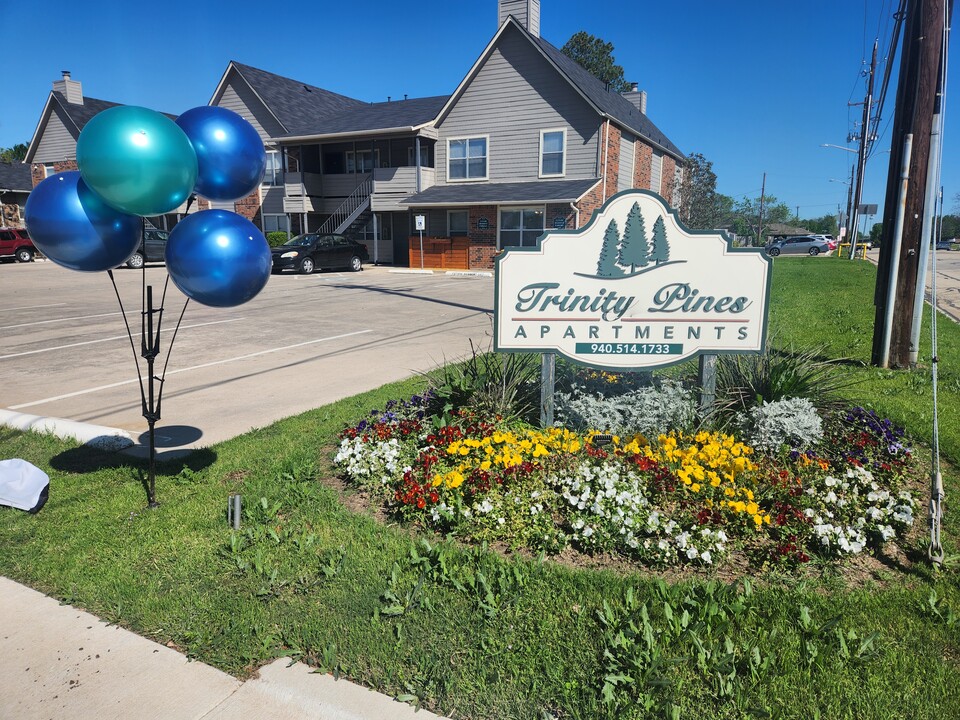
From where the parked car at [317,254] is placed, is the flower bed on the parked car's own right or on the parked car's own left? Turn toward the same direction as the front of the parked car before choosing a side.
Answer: on the parked car's own left

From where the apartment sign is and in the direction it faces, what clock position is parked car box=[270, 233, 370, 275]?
The parked car is roughly at 5 o'clock from the apartment sign.

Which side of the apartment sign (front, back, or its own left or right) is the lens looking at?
front

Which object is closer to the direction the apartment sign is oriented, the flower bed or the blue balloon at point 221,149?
the flower bed

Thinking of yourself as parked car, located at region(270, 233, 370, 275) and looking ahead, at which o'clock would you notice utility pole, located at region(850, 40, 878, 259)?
The utility pole is roughly at 7 o'clock from the parked car.

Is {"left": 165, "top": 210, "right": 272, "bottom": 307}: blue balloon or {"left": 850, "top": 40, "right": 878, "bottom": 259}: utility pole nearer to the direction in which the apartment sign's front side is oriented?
the blue balloon

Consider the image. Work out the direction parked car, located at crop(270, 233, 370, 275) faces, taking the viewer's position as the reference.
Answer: facing the viewer and to the left of the viewer

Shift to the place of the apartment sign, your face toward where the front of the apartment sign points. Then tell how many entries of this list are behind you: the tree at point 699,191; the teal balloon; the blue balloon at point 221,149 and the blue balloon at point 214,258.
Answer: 1

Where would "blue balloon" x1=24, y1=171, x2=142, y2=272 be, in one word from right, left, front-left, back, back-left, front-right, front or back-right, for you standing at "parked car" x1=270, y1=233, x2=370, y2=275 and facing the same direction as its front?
front-left

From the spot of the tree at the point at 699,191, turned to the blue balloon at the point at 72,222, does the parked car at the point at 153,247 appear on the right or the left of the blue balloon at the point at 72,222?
right

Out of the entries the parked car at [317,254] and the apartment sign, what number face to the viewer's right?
0

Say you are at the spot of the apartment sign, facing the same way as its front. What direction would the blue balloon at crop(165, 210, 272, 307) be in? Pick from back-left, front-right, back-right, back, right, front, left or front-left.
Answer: front-right
